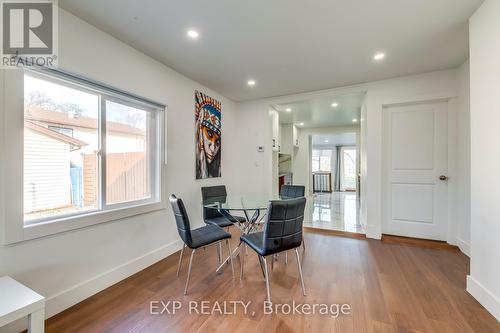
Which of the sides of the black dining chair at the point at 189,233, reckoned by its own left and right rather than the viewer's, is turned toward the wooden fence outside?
left

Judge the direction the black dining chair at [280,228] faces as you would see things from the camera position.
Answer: facing away from the viewer and to the left of the viewer

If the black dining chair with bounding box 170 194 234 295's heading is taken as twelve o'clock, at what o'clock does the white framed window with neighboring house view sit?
The white framed window with neighboring house view is roughly at 8 o'clock from the black dining chair.

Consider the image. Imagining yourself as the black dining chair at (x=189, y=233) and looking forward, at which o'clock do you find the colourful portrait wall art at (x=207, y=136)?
The colourful portrait wall art is roughly at 11 o'clock from the black dining chair.

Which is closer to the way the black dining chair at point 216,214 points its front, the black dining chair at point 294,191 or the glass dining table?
the glass dining table

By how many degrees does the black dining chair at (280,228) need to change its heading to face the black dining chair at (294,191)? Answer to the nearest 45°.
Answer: approximately 45° to its right

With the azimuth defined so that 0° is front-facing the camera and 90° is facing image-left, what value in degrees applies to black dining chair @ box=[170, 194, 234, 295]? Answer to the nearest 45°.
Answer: approximately 225°
